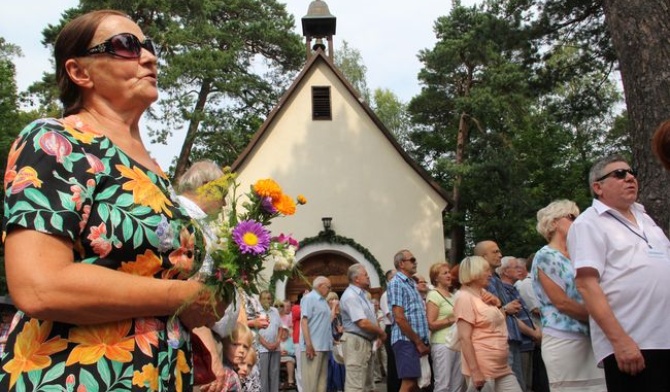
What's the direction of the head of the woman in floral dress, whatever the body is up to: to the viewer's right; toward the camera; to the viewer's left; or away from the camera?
to the viewer's right

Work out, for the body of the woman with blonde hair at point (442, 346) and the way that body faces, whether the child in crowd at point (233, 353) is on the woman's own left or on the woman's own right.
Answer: on the woman's own right

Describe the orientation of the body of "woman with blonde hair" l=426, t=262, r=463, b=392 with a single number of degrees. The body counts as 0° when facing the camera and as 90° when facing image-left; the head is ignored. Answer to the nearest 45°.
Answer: approximately 315°

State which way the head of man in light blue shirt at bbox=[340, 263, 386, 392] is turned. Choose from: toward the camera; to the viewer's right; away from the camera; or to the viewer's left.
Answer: to the viewer's right
